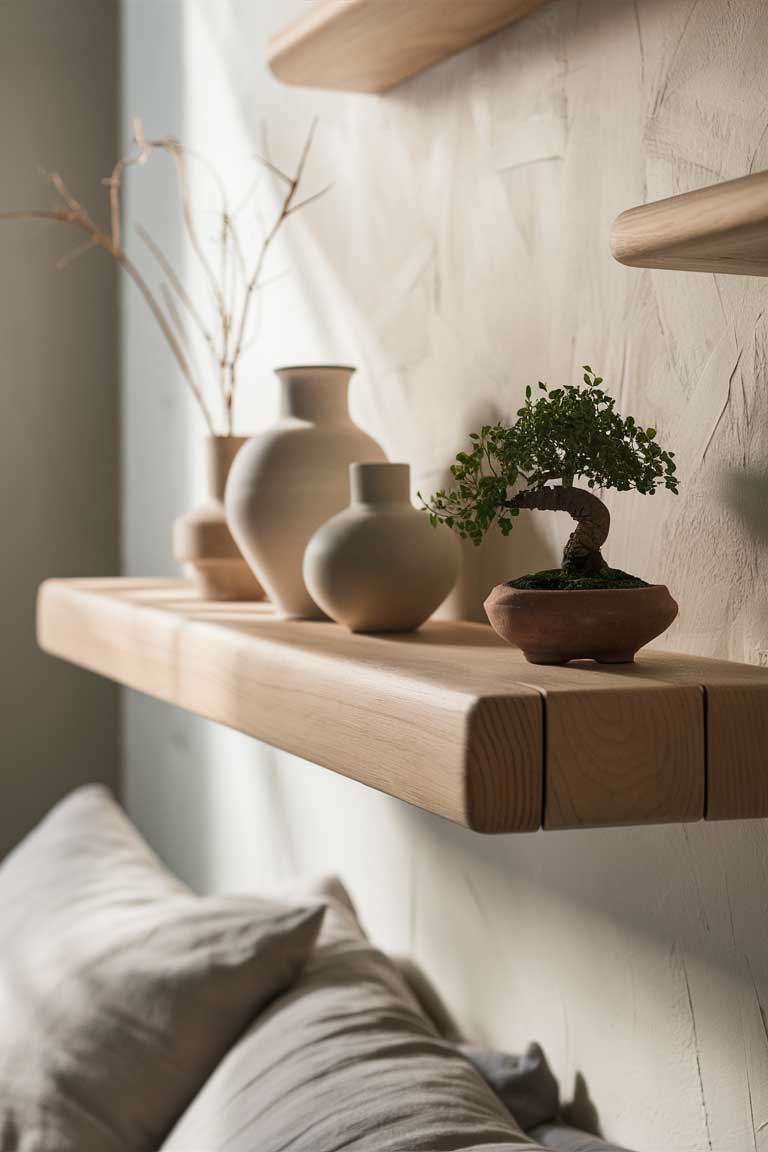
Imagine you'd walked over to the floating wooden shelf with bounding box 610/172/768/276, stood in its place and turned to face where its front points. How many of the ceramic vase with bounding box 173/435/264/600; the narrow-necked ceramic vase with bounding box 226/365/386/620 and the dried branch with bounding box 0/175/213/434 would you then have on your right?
3

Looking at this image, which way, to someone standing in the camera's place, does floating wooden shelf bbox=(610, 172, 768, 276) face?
facing the viewer and to the left of the viewer

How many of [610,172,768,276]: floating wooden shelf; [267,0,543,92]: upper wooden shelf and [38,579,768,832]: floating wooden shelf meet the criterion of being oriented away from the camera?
0

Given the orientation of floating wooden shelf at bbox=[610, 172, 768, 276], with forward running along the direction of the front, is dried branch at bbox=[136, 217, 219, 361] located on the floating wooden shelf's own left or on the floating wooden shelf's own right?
on the floating wooden shelf's own right

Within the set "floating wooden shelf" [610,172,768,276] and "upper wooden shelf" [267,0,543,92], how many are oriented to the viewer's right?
0

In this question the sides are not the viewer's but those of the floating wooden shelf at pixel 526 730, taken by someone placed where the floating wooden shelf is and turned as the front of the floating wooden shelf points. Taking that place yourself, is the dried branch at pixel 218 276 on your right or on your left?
on your right

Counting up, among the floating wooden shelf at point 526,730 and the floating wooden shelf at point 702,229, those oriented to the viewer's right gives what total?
0

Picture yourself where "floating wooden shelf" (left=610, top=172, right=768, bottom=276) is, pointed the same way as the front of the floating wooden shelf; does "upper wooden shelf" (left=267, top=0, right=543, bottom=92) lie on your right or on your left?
on your right
